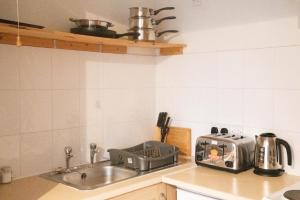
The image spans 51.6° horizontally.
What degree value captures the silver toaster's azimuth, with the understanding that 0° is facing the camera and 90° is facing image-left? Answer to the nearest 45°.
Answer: approximately 45°

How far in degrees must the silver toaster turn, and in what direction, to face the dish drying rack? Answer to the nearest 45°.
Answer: approximately 45° to its right

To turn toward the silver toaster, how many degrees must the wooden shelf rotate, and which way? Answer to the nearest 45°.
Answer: approximately 45° to its left

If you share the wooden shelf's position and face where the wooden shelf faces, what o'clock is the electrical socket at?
The electrical socket is roughly at 10 o'clock from the wooden shelf.
